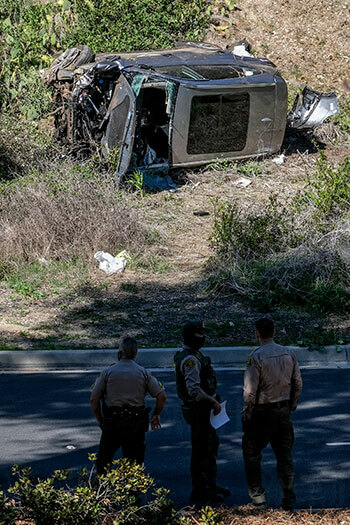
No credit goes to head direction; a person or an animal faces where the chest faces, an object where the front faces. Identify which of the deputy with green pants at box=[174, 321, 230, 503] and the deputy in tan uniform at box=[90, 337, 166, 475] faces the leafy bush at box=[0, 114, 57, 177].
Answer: the deputy in tan uniform

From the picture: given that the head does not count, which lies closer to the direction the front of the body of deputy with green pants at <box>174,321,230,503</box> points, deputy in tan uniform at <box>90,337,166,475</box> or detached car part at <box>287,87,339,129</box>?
the detached car part

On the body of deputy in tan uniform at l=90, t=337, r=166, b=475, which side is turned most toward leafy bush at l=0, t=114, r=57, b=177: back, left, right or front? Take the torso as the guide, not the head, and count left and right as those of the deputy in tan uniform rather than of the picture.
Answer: front

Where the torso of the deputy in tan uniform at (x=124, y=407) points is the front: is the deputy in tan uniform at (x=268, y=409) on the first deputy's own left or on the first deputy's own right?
on the first deputy's own right

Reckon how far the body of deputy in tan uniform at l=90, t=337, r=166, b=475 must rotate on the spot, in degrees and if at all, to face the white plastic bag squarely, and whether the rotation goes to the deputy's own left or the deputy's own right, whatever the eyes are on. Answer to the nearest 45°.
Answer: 0° — they already face it

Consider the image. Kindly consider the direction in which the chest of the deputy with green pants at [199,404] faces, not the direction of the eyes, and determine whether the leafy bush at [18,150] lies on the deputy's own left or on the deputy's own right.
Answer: on the deputy's own left

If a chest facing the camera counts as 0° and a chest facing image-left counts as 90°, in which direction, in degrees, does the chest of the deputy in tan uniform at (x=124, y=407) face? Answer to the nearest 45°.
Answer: approximately 180°

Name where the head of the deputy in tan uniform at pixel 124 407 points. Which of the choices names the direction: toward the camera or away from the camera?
away from the camera

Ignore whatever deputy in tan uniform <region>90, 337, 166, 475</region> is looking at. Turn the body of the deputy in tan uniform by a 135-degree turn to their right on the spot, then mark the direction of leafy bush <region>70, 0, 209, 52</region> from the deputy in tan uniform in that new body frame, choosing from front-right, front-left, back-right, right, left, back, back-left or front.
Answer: back-left

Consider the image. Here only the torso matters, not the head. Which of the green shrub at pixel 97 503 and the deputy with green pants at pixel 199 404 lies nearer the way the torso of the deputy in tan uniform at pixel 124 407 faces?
the deputy with green pants

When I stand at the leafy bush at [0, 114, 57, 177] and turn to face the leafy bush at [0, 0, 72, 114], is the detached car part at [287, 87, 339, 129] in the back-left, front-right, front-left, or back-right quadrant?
front-right
